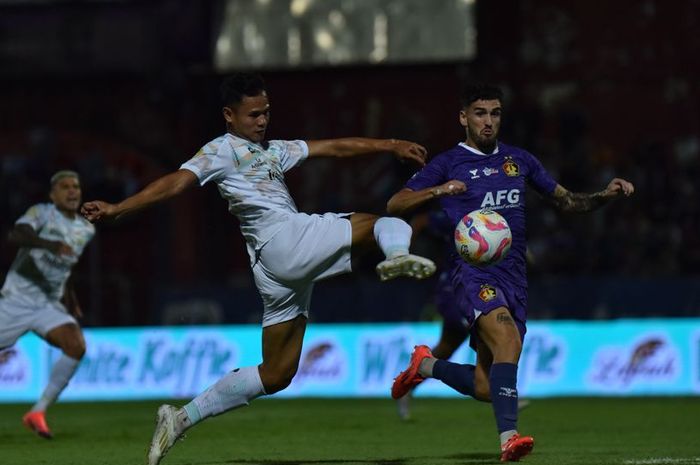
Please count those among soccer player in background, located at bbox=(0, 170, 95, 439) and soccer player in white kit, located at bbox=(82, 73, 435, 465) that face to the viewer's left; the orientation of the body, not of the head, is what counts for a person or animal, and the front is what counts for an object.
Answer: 0

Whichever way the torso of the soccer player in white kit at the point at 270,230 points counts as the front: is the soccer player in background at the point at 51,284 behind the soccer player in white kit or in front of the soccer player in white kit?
behind

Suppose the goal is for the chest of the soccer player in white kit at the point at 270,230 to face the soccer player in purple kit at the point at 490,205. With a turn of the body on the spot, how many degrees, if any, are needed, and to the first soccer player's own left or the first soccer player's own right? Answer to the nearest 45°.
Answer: approximately 45° to the first soccer player's own left

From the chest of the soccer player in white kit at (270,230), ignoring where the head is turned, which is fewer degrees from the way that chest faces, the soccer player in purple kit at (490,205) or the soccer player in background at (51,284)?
the soccer player in purple kit

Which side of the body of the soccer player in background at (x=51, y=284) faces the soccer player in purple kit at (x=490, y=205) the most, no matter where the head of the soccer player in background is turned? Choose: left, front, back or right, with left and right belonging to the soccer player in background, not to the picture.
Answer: front

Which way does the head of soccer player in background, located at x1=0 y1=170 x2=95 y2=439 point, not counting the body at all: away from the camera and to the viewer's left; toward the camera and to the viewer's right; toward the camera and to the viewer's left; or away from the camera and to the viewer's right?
toward the camera and to the viewer's right

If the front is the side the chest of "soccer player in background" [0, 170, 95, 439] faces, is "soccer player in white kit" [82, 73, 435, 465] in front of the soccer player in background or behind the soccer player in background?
in front

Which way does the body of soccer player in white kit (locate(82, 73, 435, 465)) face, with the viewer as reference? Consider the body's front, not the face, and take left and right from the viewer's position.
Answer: facing the viewer and to the right of the viewer

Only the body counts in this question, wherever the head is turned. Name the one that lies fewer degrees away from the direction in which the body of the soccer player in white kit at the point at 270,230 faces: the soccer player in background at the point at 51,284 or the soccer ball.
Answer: the soccer ball

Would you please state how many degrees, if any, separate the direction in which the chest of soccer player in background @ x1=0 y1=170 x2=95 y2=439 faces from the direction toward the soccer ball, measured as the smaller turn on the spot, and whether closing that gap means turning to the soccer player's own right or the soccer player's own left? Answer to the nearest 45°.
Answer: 0° — they already face it

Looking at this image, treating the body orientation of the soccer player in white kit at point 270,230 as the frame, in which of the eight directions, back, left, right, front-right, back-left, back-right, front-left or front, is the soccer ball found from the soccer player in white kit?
front-left
